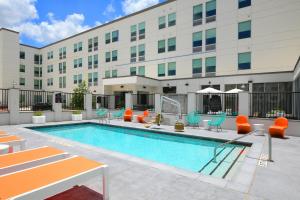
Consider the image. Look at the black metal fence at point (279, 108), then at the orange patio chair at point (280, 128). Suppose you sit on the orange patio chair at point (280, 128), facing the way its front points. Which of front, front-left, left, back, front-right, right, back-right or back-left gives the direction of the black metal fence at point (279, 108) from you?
back-right

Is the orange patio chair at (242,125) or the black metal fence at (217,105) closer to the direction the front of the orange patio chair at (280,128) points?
the orange patio chair

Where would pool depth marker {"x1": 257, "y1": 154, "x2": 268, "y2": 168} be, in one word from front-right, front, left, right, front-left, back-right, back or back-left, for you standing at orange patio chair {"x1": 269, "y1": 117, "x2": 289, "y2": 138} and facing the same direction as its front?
front-left

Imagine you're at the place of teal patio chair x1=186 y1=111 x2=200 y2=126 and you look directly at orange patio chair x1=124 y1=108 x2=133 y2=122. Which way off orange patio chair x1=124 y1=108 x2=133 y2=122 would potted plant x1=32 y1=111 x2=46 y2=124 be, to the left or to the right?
left

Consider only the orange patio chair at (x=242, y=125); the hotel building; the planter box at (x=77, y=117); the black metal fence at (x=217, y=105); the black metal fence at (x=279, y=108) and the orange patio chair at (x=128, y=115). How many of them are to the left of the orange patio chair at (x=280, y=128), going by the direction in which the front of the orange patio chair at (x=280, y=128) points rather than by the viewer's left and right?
0

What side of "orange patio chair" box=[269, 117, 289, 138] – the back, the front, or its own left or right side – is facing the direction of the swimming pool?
front

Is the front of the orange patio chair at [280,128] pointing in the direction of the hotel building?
no

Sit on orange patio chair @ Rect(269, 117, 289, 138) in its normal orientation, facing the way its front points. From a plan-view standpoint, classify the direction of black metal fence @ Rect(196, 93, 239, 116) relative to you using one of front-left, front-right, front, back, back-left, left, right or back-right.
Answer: right

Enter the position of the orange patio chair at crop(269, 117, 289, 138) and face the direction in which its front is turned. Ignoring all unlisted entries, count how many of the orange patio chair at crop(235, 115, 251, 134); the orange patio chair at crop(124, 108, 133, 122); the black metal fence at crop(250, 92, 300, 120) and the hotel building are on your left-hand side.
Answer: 0

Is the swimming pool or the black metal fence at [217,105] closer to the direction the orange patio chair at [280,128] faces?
the swimming pool

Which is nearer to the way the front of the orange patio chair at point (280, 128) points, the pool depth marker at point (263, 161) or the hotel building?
the pool depth marker

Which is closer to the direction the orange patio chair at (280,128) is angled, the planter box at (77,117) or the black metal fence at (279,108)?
the planter box

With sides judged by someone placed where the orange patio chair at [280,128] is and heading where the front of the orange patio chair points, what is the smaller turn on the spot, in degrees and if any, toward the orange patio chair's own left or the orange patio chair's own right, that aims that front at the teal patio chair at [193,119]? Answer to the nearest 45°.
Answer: approximately 45° to the orange patio chair's own right

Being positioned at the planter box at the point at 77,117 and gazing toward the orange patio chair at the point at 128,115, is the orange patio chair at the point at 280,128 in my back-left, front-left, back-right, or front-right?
front-right

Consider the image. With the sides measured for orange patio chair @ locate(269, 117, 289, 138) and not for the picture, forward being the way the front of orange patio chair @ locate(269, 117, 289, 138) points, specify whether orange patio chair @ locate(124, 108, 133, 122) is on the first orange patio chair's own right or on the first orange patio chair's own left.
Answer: on the first orange patio chair's own right
